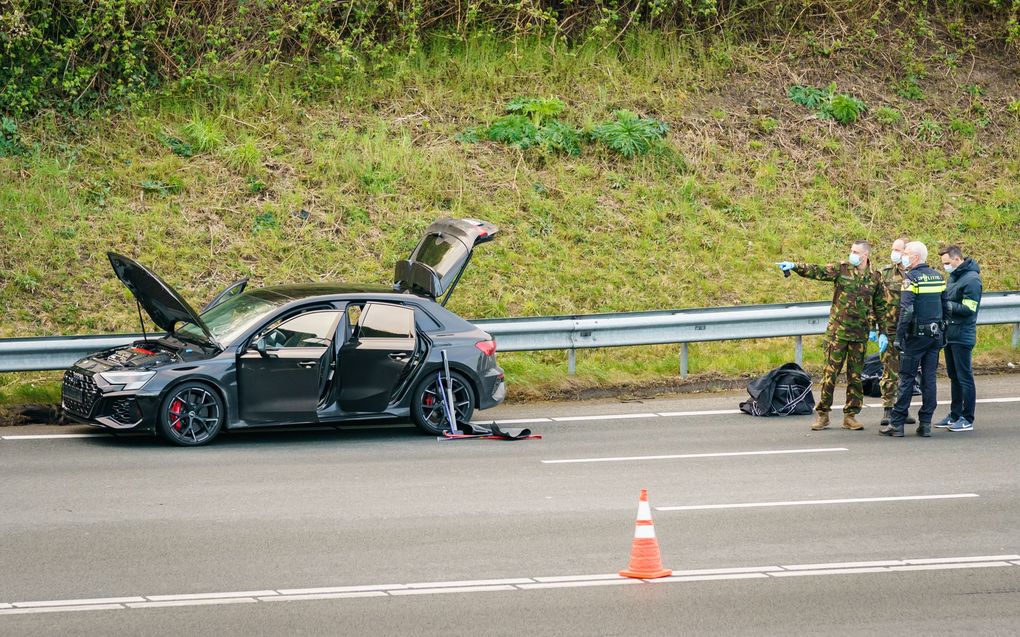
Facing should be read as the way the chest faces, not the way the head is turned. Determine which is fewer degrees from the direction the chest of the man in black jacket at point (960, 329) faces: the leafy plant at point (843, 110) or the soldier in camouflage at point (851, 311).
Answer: the soldier in camouflage

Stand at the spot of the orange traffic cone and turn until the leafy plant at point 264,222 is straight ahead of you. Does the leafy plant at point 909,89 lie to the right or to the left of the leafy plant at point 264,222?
right

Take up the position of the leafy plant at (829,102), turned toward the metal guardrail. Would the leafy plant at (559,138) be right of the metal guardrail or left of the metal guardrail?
right

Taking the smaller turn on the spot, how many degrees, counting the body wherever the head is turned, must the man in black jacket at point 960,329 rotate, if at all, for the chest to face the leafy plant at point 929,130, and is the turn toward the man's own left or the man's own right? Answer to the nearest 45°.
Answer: approximately 90° to the man's own right

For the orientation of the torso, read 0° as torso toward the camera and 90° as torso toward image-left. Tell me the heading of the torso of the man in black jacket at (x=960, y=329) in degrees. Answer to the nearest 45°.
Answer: approximately 90°

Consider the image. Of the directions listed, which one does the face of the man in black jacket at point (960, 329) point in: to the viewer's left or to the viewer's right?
to the viewer's left

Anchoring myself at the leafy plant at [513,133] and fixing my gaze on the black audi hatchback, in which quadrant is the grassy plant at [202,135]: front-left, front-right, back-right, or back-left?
front-right

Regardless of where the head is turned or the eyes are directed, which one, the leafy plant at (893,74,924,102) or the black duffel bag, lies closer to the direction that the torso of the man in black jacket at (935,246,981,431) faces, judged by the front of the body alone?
the black duffel bag

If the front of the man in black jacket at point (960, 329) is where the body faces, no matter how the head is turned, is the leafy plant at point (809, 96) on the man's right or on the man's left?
on the man's right

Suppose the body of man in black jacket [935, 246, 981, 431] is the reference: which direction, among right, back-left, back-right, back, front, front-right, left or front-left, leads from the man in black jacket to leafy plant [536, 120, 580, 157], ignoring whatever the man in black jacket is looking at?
front-right

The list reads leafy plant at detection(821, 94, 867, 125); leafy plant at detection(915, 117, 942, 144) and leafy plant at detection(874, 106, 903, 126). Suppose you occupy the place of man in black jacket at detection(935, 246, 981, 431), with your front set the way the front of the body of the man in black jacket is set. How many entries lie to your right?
3

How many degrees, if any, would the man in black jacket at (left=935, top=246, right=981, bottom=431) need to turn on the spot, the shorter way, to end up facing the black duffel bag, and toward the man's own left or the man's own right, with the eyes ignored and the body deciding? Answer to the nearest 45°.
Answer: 0° — they already face it
